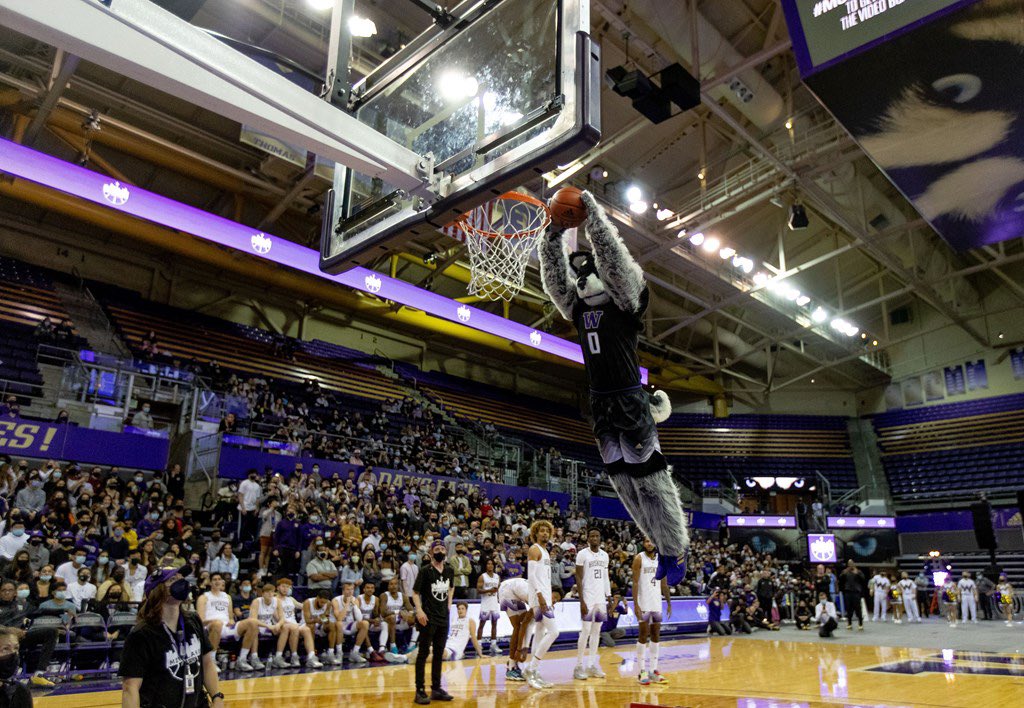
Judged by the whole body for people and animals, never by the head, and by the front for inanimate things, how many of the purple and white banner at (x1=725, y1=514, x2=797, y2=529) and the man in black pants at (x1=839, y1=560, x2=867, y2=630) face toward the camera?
2

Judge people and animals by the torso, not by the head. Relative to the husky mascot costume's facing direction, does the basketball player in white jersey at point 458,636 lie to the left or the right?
on its right

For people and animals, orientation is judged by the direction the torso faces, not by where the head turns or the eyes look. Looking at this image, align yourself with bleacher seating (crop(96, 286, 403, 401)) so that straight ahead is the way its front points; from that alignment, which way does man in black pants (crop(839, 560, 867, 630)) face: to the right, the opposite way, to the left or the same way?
to the right

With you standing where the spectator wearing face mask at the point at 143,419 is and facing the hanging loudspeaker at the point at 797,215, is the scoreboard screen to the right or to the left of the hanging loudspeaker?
right

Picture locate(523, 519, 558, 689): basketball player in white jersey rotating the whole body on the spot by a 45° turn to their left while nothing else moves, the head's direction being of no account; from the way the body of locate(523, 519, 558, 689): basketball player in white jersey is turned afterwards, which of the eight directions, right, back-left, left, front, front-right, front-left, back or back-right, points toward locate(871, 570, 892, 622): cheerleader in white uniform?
front-left

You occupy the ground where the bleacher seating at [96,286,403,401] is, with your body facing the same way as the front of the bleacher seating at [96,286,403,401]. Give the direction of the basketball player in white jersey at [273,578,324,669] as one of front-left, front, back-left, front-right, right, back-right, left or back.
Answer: front-right

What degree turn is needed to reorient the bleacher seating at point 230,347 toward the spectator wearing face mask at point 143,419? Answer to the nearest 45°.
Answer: approximately 45° to its right

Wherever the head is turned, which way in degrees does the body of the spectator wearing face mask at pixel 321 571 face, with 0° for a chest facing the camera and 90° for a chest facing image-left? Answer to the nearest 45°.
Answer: approximately 315°
